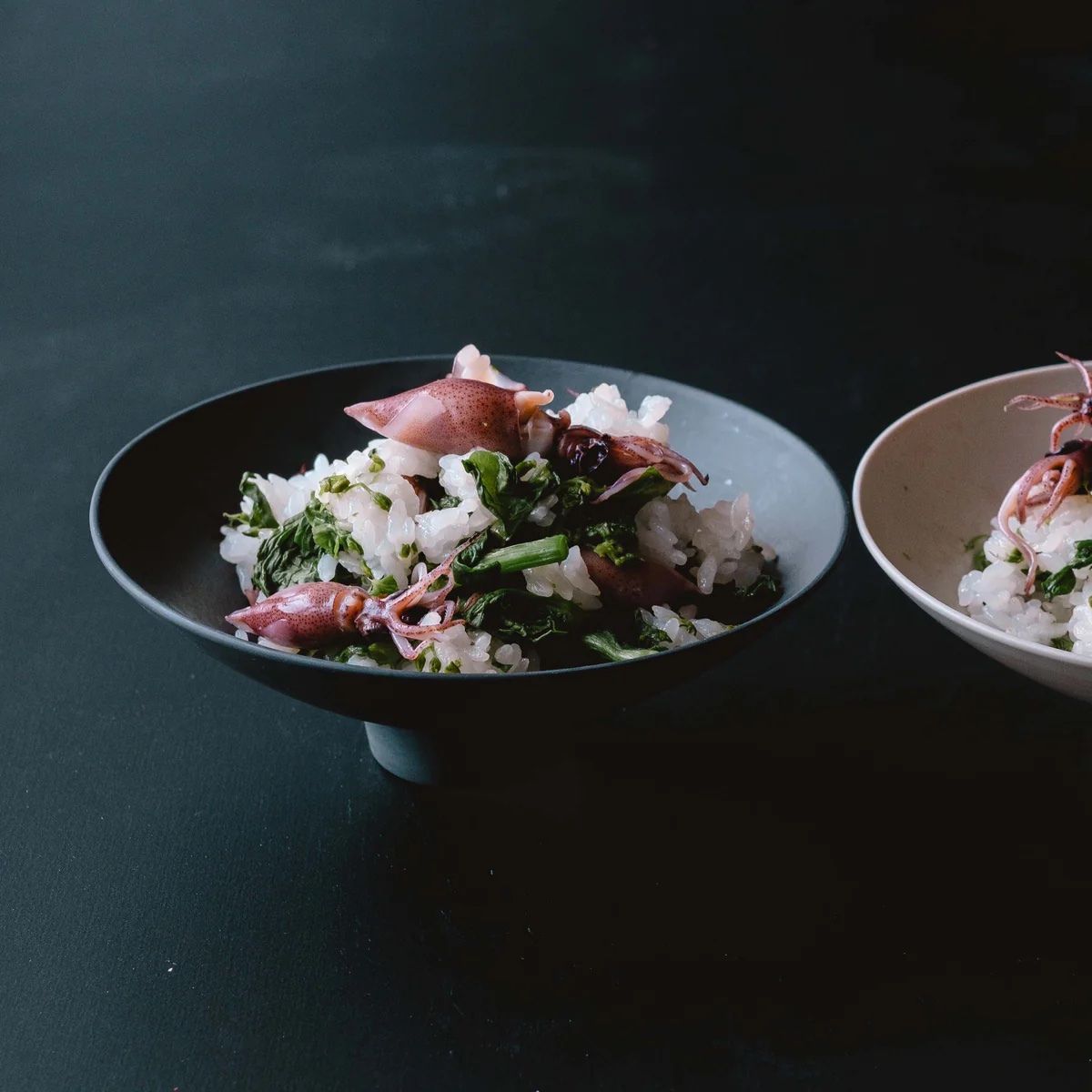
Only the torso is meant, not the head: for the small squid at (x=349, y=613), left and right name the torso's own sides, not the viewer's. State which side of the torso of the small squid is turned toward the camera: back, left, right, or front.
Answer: right

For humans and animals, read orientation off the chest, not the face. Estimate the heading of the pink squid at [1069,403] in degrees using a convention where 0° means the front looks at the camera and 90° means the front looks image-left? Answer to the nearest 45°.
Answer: approximately 90°

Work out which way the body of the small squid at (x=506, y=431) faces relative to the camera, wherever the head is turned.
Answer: to the viewer's right

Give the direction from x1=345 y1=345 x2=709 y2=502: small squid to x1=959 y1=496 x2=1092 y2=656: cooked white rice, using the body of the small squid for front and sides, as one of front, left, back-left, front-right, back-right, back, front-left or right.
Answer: front

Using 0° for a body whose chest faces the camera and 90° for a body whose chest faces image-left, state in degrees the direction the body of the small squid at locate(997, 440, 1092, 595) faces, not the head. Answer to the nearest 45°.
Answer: approximately 90°

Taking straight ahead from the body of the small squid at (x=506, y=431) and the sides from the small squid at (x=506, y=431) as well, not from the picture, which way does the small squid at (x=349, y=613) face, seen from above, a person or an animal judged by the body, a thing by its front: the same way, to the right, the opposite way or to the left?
the same way

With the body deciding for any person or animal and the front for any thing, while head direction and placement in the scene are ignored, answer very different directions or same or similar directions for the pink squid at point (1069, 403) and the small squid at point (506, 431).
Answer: very different directions
